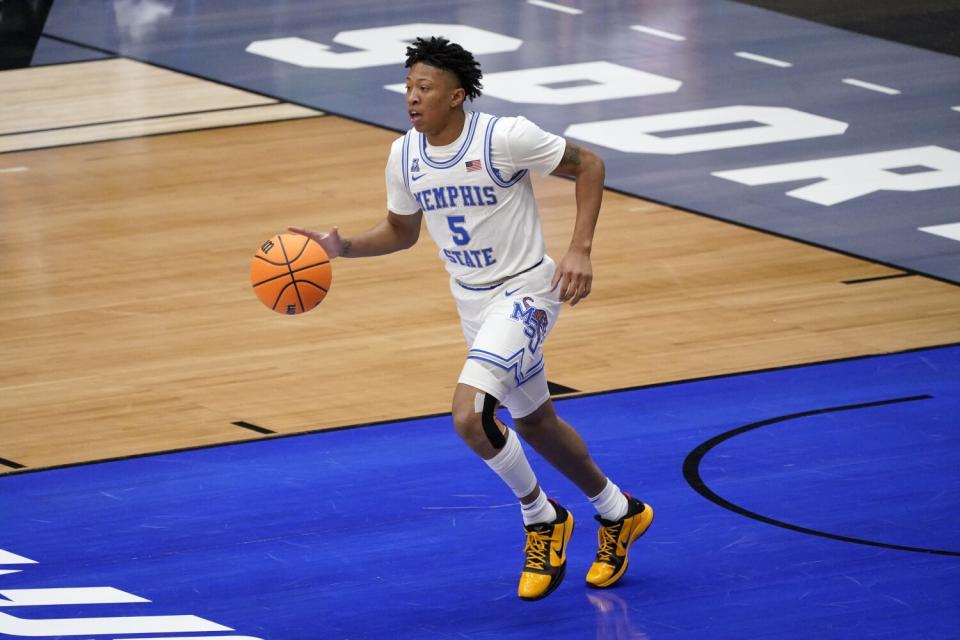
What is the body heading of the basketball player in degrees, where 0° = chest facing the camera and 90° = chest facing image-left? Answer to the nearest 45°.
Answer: approximately 45°
